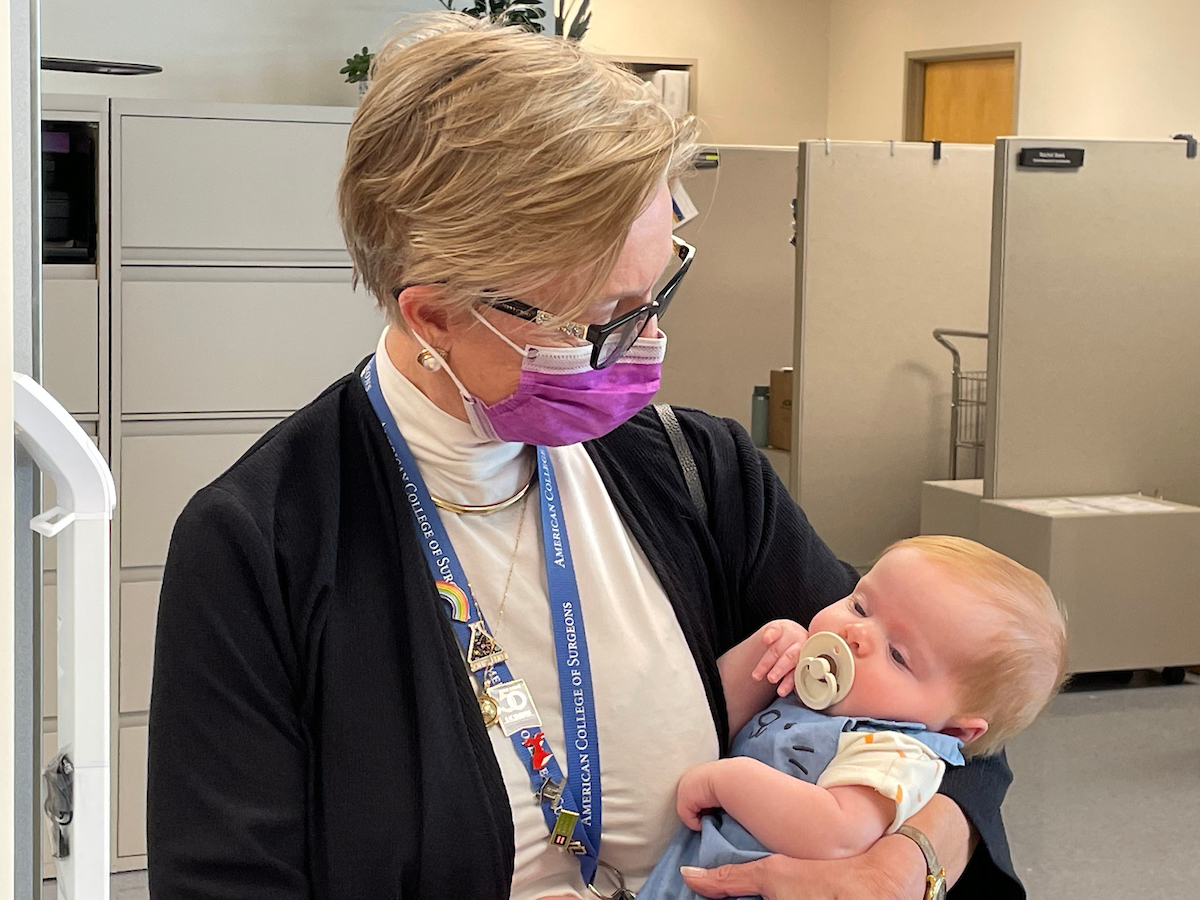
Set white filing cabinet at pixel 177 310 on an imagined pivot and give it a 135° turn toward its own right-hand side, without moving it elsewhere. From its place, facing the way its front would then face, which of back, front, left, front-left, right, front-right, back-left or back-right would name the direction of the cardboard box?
right

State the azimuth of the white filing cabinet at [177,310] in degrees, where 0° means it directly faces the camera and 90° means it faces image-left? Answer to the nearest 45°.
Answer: approximately 0°

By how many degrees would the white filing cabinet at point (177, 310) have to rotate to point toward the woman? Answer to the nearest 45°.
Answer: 0° — it already faces them

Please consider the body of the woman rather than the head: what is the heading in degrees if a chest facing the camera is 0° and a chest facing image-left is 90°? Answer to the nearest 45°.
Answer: approximately 315°

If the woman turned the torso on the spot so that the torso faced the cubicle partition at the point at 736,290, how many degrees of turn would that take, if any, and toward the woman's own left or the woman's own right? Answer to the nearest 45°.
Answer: approximately 135° to the woman's own left

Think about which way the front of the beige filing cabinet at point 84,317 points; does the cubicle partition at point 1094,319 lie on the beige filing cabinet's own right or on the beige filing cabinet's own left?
on the beige filing cabinet's own left

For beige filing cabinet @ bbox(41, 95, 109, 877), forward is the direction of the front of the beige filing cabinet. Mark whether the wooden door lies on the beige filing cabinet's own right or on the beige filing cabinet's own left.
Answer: on the beige filing cabinet's own left

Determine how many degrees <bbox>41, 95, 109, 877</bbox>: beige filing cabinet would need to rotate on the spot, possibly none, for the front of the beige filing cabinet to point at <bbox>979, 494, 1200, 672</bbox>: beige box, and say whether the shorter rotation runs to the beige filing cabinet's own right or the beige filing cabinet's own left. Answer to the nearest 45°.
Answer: approximately 90° to the beige filing cabinet's own left

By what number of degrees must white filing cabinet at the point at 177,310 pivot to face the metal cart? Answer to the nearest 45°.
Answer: approximately 135° to its left

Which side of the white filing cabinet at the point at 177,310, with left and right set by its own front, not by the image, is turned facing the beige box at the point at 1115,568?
left
